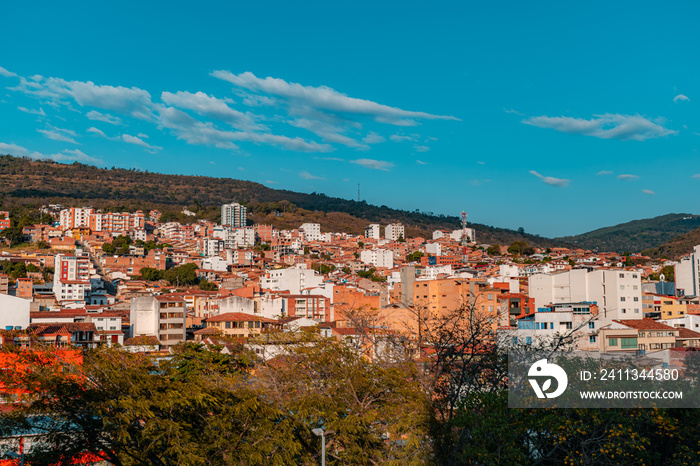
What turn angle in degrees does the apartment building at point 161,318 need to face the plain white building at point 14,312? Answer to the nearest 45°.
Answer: approximately 90° to its right

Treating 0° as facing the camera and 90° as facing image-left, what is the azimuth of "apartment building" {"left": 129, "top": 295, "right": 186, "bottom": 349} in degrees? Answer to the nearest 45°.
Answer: approximately 315°

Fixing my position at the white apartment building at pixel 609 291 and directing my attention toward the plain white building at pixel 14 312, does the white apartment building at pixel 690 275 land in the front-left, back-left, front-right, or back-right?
back-right

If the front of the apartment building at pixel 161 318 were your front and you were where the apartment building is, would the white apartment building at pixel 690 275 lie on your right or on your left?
on your left
